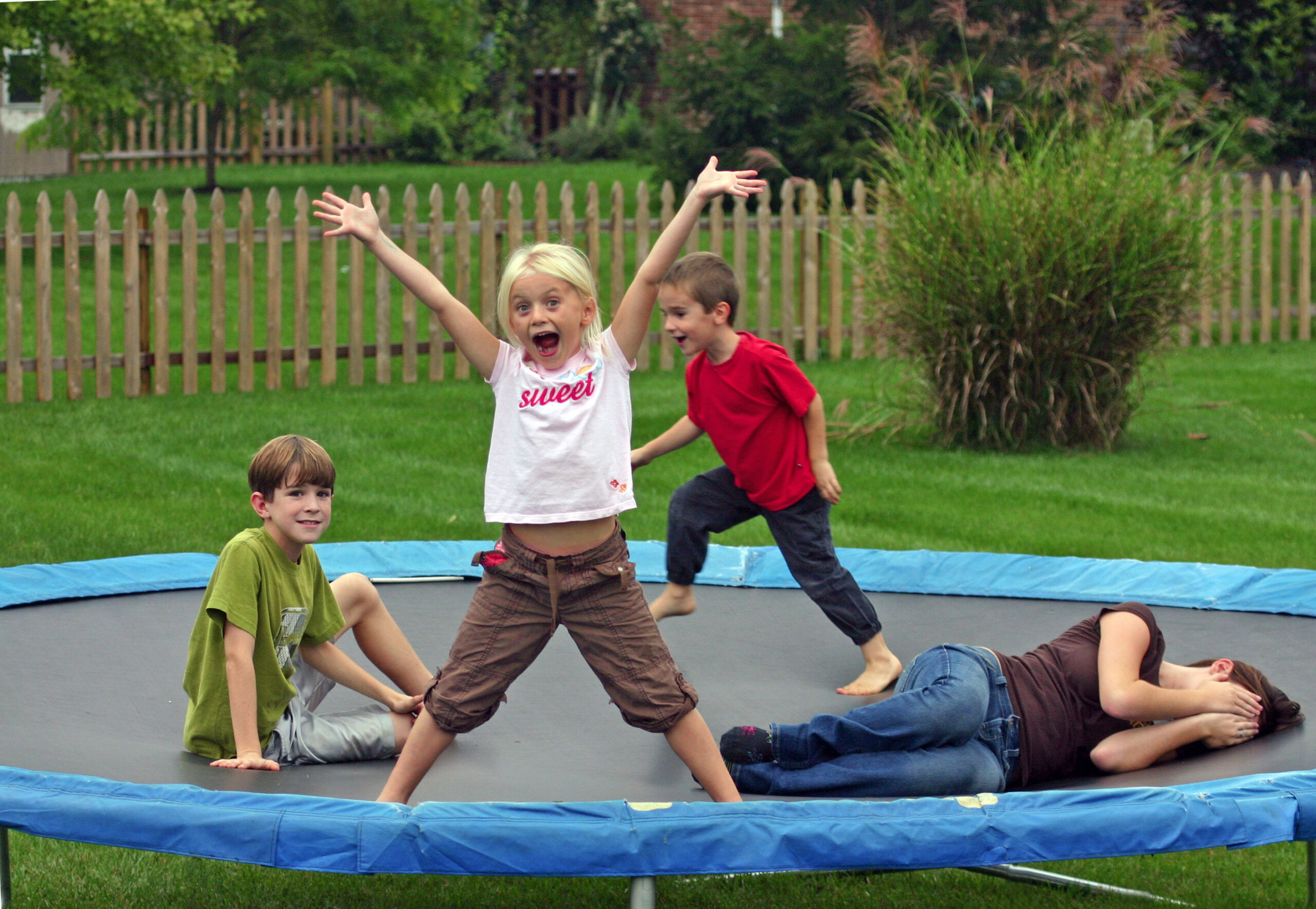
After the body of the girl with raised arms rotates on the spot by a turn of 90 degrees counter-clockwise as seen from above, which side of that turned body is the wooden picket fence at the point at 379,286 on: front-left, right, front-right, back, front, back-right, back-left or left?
left

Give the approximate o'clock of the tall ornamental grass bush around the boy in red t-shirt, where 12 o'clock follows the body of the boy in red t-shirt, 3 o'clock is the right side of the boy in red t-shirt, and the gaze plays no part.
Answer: The tall ornamental grass bush is roughly at 5 o'clock from the boy in red t-shirt.

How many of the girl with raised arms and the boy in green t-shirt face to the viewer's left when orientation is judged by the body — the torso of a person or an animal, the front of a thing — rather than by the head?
0

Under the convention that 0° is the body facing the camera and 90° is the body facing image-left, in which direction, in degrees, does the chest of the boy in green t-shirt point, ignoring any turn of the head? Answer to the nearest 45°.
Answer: approximately 315°

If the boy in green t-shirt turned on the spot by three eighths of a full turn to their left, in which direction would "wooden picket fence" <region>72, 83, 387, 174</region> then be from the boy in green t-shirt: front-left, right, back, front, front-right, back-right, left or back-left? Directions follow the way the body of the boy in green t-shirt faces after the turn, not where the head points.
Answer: front

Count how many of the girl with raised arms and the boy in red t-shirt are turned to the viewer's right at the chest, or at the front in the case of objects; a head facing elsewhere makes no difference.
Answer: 0

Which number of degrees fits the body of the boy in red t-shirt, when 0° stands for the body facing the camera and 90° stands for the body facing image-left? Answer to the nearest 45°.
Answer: approximately 45°

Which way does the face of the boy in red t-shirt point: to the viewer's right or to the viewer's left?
to the viewer's left

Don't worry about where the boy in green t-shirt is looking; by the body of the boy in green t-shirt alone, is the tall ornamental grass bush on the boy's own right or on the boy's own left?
on the boy's own left

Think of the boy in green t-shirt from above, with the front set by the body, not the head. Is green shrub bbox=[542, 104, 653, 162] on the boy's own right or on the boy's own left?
on the boy's own left

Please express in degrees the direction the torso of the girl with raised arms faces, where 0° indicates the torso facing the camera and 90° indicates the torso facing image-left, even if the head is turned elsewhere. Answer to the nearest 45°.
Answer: approximately 0°

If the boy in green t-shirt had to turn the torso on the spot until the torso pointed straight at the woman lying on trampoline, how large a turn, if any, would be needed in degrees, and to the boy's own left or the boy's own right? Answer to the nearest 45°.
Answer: approximately 45° to the boy's own left
